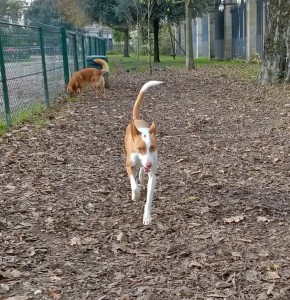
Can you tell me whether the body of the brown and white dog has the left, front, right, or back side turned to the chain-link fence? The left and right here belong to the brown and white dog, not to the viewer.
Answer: back

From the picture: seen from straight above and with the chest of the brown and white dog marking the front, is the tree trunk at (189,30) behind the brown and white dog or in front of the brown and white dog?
behind

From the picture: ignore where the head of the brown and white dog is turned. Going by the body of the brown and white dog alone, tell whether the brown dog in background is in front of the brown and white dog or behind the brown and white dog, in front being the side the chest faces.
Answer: behind

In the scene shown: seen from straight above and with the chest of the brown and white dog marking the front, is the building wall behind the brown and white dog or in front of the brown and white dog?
behind

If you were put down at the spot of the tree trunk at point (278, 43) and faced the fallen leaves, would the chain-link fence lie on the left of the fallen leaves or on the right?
right

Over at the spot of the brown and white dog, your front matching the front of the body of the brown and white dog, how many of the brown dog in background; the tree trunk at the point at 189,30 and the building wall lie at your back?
3

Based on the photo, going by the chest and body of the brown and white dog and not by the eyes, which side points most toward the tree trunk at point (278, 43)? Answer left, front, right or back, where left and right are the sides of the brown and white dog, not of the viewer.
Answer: back

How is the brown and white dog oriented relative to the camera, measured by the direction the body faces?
toward the camera
